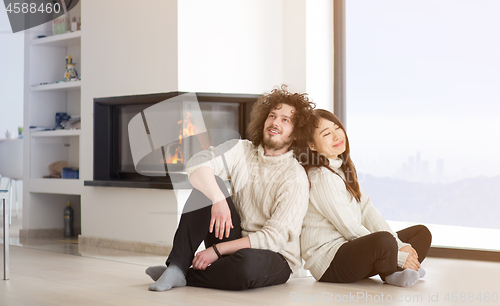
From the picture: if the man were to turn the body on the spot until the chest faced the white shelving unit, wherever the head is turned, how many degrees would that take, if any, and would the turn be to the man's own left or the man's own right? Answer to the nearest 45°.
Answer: approximately 90° to the man's own right

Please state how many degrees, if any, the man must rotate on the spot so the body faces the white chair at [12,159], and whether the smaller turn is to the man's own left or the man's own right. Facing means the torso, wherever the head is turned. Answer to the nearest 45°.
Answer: approximately 90° to the man's own right

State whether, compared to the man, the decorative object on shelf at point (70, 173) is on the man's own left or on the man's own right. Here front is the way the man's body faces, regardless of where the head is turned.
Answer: on the man's own right

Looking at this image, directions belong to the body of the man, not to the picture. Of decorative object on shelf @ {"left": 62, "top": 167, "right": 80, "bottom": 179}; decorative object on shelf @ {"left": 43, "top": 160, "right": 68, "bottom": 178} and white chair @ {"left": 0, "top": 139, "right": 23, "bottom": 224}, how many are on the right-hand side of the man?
3

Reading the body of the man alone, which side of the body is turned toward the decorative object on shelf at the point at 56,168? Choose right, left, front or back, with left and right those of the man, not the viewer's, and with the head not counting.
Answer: right

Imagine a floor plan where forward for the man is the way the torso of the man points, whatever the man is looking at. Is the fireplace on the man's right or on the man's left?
on the man's right

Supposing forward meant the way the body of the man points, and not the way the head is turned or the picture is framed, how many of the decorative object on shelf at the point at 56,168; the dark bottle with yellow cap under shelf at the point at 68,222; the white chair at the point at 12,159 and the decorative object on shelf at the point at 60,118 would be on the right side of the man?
4

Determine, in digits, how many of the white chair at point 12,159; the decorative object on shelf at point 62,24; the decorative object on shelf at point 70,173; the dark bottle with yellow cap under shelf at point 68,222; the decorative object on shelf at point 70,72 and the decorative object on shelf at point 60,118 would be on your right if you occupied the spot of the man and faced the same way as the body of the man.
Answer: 6

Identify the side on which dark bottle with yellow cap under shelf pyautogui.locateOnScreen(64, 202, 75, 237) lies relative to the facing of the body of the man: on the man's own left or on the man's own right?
on the man's own right

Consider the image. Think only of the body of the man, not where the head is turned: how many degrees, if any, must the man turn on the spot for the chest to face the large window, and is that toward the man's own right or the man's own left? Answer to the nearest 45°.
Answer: approximately 180°

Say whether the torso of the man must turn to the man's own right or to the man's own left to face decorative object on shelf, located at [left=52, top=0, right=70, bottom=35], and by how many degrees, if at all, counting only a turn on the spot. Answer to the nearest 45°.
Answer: approximately 90° to the man's own right

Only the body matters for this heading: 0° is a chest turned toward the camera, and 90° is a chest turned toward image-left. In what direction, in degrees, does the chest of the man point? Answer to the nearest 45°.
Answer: approximately 45°

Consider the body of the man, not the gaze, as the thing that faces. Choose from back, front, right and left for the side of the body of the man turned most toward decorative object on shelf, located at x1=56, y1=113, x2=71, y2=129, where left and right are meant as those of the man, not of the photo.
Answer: right
